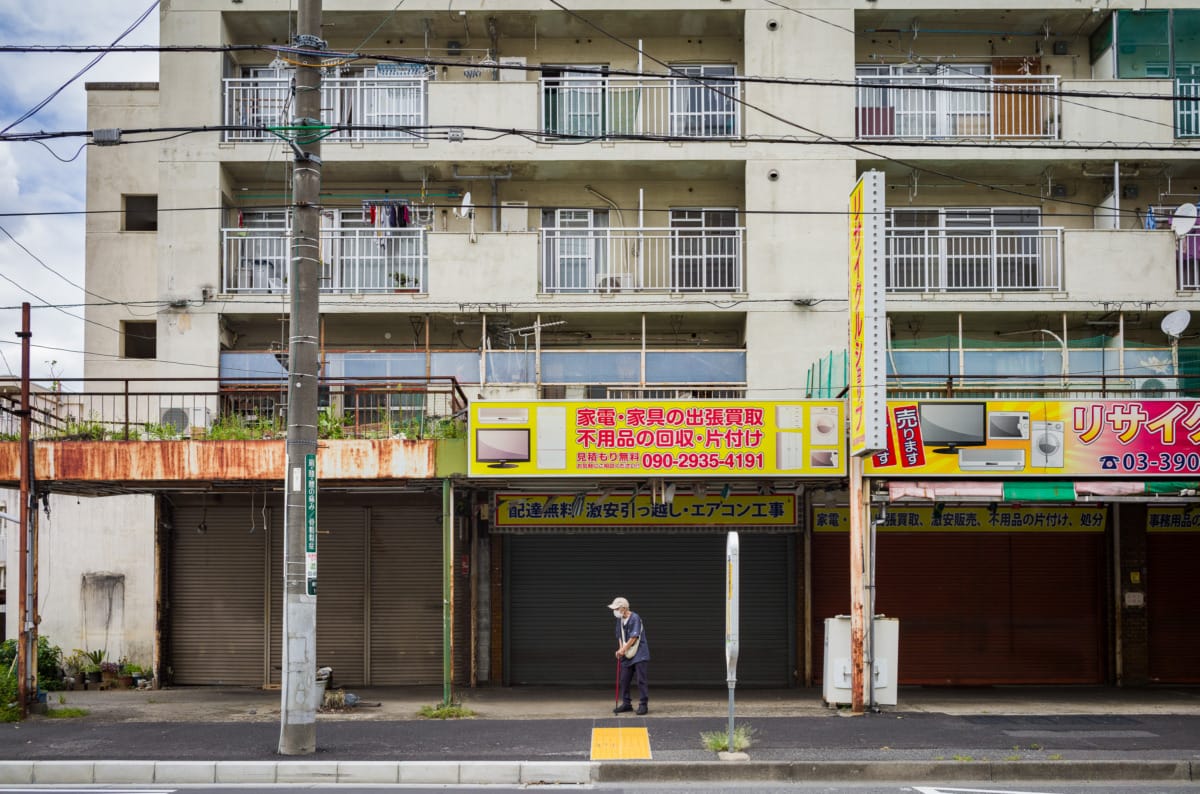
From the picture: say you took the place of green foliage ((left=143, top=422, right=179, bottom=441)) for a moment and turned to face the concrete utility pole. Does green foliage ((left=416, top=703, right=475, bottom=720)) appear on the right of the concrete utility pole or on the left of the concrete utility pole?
left

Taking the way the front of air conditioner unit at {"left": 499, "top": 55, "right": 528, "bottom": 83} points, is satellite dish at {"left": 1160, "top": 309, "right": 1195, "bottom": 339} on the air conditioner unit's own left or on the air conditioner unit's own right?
on the air conditioner unit's own left

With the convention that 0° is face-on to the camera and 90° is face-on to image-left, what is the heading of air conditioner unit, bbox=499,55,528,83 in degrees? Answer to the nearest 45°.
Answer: approximately 0°

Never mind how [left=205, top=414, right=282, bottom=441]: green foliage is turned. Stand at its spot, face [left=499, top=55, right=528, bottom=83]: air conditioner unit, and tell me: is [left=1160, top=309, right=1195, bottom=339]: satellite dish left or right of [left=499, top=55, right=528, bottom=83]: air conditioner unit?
right

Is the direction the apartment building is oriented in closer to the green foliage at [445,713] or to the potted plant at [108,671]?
the green foliage
